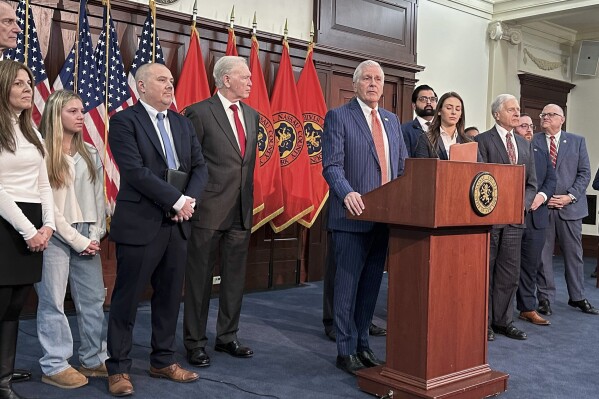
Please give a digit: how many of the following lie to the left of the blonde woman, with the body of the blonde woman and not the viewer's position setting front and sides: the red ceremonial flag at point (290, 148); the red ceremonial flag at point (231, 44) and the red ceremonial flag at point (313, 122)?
3

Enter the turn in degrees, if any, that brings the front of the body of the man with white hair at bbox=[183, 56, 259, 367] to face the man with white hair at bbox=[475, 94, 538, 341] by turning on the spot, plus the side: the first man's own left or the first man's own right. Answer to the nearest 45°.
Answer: approximately 45° to the first man's own left

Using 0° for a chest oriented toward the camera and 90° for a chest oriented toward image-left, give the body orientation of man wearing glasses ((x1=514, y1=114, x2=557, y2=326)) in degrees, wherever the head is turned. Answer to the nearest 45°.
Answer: approximately 315°

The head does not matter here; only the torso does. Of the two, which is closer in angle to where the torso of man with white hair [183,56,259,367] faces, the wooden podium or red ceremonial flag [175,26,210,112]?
the wooden podium

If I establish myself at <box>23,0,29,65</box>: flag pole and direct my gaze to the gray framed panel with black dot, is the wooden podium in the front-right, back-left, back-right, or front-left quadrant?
front-right

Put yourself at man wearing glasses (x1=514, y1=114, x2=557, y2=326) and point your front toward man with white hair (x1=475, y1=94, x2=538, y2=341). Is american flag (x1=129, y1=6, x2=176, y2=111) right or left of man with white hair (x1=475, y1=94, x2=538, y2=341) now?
right

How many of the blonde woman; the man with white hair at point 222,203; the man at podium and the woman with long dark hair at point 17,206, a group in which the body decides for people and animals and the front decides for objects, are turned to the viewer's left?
0

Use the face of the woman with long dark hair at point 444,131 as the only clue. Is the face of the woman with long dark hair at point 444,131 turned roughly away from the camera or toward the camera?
toward the camera

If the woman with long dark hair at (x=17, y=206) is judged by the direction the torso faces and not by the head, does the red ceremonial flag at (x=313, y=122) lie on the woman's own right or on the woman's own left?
on the woman's own left

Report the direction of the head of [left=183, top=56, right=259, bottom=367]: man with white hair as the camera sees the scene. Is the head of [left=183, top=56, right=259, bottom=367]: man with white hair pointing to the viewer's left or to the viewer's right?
to the viewer's right

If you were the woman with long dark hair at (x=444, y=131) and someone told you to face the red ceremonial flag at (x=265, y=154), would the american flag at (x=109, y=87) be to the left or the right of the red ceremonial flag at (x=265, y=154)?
left

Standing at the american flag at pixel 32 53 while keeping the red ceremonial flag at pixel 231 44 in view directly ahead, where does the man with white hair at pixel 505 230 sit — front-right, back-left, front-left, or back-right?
front-right

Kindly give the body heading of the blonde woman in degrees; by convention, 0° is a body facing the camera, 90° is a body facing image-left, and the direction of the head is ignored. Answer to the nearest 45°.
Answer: approximately 315°

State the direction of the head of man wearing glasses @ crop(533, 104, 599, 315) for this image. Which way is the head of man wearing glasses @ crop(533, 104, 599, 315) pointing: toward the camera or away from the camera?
toward the camera

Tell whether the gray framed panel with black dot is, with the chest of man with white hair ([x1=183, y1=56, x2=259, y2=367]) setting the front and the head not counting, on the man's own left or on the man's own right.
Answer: on the man's own left

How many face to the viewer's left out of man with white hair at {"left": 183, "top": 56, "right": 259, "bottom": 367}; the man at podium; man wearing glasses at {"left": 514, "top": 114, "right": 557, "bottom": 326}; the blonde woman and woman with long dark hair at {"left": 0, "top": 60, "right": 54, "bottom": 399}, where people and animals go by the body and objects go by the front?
0

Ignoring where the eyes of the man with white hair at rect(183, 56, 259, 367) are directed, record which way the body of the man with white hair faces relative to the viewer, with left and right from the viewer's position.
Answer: facing the viewer and to the right of the viewer

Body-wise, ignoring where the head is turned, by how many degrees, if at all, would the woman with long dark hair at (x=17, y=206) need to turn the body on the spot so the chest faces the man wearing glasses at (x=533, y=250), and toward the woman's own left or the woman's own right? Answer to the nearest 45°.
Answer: approximately 45° to the woman's own left
